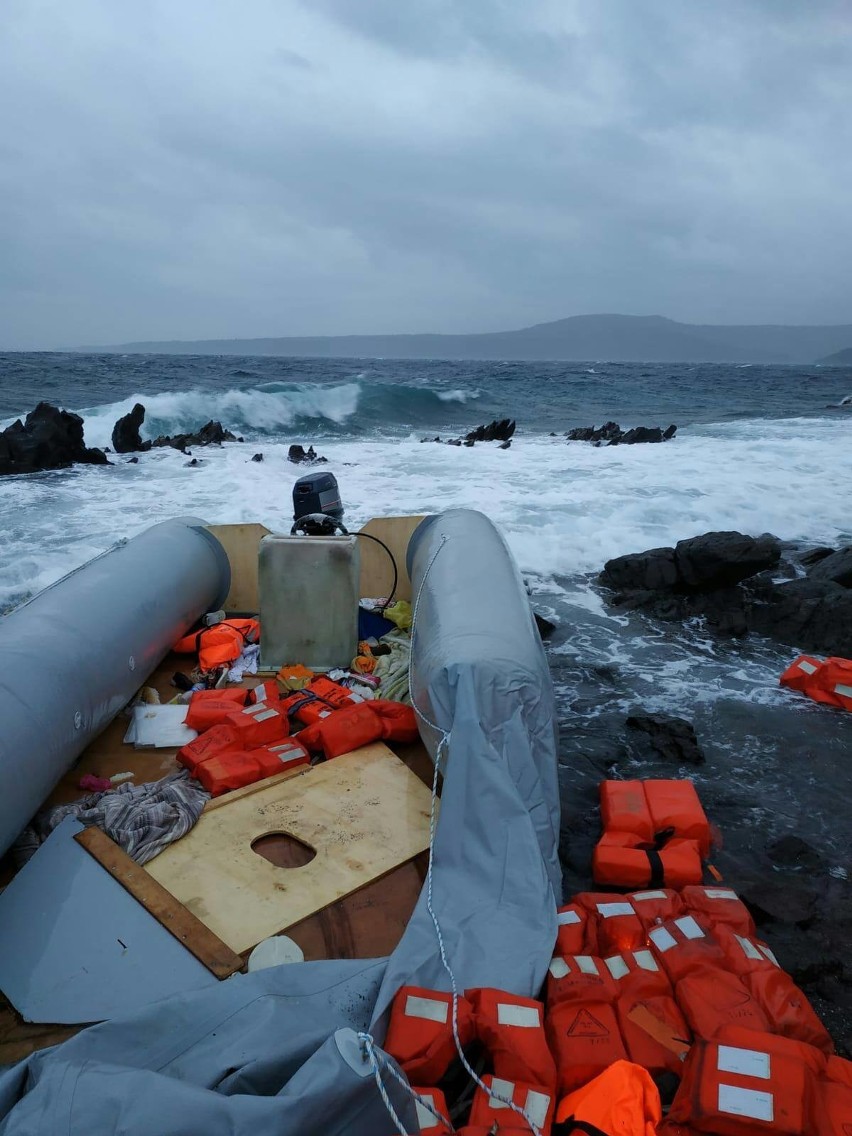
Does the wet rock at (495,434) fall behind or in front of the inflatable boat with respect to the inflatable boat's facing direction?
behind

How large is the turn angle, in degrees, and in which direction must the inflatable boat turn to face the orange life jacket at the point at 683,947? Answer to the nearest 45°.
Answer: approximately 90° to its left

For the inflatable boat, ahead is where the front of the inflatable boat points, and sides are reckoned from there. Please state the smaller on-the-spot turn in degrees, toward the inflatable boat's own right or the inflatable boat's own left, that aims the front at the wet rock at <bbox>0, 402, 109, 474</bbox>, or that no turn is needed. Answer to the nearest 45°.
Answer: approximately 180°

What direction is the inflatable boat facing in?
toward the camera

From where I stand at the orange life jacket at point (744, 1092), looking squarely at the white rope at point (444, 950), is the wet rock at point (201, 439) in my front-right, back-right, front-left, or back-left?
front-right

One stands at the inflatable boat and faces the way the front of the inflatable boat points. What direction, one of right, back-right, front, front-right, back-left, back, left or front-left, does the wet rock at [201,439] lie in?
back

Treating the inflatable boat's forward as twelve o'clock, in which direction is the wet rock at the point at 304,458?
The wet rock is roughly at 6 o'clock from the inflatable boat.

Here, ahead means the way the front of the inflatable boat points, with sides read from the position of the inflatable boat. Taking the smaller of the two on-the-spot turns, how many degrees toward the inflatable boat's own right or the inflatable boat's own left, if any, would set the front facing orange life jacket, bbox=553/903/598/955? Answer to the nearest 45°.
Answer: approximately 90° to the inflatable boat's own left

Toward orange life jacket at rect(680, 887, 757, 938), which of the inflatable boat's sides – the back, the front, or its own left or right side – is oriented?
left

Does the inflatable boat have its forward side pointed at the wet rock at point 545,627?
no

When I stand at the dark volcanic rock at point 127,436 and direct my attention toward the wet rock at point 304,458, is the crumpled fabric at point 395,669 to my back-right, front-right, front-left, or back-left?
front-right

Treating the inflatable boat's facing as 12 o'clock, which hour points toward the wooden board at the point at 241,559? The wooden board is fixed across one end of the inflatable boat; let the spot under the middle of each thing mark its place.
The wooden board is roughly at 6 o'clock from the inflatable boat.

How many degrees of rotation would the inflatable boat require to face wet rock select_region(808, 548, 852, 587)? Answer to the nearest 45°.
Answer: approximately 135° to its left

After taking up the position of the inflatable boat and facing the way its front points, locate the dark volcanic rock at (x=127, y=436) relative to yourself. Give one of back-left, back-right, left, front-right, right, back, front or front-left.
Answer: back

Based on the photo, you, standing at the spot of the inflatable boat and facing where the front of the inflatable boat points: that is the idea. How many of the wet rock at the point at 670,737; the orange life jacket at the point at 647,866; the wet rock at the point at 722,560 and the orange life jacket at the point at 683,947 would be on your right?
0

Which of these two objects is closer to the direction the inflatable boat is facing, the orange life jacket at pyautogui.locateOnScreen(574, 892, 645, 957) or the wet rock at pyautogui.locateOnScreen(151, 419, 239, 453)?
the orange life jacket
